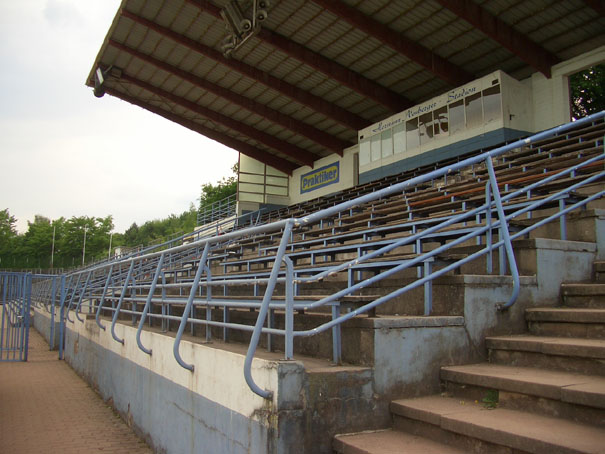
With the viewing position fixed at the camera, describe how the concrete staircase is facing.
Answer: facing the viewer and to the left of the viewer

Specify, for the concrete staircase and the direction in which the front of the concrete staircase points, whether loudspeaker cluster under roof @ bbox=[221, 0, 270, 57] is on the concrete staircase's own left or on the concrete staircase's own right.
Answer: on the concrete staircase's own right
